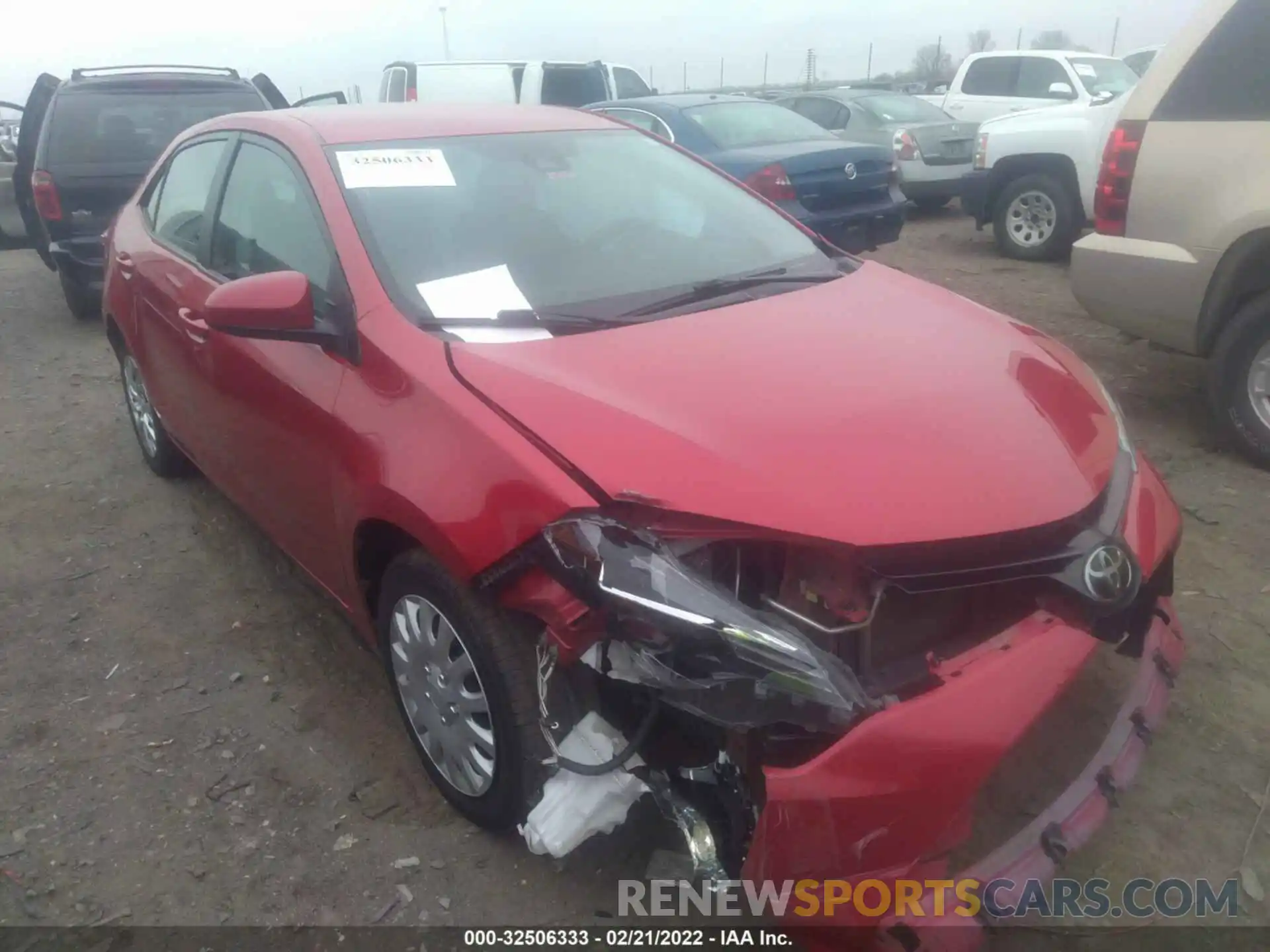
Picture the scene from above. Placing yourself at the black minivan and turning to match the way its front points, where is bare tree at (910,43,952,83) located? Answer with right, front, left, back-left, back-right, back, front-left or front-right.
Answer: front-right

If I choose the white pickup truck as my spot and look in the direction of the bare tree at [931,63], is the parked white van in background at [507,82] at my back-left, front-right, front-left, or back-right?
front-left

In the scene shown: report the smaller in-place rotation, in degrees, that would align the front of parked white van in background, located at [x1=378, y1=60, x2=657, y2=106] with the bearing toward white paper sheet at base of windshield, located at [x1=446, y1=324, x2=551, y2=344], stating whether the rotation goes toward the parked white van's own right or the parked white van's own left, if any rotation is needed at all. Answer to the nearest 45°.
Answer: approximately 135° to the parked white van's own right

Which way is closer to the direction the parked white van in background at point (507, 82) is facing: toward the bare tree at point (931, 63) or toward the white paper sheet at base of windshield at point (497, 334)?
the bare tree

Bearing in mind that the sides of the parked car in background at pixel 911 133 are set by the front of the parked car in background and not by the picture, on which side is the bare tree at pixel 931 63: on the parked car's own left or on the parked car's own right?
on the parked car's own right

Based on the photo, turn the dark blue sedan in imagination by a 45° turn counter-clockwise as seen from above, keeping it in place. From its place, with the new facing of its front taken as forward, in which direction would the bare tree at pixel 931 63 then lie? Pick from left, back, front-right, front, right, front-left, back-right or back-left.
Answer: right

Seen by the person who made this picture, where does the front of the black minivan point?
facing away from the viewer

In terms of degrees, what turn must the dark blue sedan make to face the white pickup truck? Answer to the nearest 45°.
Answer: approximately 135° to its right

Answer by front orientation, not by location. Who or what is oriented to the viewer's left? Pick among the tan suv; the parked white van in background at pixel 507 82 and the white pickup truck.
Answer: the white pickup truck

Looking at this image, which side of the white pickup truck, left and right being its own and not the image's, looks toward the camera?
left

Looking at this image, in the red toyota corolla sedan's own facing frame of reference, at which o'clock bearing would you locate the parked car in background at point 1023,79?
The parked car in background is roughly at 8 o'clock from the red toyota corolla sedan.

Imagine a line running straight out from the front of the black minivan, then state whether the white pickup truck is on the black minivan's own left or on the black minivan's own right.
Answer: on the black minivan's own right

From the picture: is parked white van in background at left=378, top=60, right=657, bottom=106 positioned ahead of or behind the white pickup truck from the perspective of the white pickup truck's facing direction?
ahead

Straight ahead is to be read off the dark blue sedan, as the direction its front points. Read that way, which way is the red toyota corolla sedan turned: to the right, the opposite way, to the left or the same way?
the opposite way

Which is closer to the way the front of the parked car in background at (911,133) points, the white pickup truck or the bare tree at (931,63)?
the bare tree
